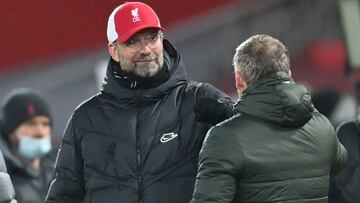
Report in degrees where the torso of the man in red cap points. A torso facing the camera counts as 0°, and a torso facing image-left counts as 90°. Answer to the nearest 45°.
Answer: approximately 0°

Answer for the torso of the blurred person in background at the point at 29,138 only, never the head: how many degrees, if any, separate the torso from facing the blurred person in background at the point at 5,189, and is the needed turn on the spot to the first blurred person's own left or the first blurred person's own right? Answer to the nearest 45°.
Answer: approximately 45° to the first blurred person's own right

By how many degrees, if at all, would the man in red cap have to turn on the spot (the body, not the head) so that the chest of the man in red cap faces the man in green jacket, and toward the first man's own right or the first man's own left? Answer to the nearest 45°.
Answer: approximately 45° to the first man's own left

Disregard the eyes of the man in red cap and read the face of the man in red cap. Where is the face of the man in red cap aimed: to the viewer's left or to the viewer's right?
to the viewer's right

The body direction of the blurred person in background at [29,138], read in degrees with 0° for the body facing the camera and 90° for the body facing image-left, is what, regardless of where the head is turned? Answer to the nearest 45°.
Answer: approximately 315°

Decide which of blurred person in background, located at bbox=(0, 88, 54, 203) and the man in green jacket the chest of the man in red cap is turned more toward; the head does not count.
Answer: the man in green jacket

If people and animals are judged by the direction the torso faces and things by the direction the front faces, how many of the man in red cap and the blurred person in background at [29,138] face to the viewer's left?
0
